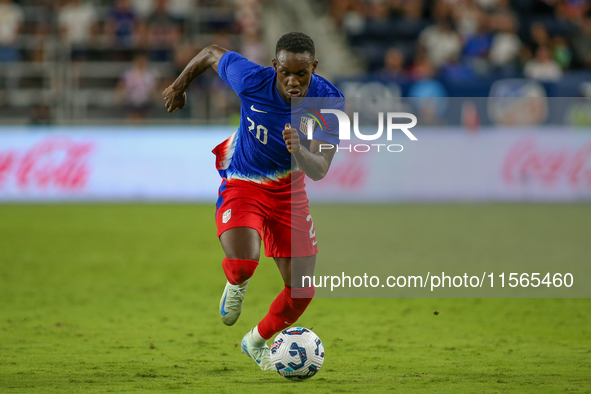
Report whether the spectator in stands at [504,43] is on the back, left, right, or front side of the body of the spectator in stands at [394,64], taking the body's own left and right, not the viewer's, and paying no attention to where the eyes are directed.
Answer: left

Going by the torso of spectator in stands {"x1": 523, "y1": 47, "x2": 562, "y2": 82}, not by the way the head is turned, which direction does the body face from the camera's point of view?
toward the camera

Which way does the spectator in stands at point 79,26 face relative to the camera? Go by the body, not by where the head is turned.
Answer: toward the camera

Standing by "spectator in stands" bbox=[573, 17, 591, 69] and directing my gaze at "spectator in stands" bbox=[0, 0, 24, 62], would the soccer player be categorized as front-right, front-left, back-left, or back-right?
front-left

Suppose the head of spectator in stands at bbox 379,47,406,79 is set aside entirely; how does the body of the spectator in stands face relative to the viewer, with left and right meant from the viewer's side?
facing the viewer

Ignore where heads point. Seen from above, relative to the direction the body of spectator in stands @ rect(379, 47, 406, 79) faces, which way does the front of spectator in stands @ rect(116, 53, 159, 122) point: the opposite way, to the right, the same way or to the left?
the same way

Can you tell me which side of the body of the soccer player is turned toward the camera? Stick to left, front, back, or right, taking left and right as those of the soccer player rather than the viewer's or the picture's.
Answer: front

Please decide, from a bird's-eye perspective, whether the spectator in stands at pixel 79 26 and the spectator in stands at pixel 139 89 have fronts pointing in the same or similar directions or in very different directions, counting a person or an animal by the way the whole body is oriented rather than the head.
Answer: same or similar directions

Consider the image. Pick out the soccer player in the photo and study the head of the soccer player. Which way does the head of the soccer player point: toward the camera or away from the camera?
toward the camera

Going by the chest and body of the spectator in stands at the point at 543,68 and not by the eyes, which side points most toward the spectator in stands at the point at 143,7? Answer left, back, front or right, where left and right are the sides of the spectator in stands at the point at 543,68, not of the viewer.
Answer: right

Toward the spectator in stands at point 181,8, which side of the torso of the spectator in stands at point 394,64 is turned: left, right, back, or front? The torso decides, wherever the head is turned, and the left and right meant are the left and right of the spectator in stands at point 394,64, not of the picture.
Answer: right

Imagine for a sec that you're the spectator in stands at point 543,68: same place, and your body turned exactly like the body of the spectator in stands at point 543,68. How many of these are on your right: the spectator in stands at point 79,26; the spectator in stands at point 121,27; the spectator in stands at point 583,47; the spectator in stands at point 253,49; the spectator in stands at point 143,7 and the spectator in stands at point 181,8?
5

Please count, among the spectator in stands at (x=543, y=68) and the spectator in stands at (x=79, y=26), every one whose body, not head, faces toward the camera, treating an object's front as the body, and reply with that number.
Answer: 2

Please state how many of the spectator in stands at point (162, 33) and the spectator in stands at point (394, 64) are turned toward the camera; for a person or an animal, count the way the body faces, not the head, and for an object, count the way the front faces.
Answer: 2

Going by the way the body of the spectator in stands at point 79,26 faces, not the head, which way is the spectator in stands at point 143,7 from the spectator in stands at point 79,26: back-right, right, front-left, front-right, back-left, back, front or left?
left

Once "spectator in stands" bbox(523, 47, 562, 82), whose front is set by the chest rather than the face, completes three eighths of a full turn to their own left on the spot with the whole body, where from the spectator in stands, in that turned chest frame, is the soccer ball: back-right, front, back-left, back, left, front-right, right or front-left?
back-right

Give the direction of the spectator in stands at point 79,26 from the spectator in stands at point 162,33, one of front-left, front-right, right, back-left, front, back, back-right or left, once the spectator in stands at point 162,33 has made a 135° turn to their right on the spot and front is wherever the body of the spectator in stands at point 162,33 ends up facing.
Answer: front-left

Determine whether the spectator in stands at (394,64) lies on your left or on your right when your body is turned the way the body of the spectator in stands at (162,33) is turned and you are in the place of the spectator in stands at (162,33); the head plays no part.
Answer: on your left
